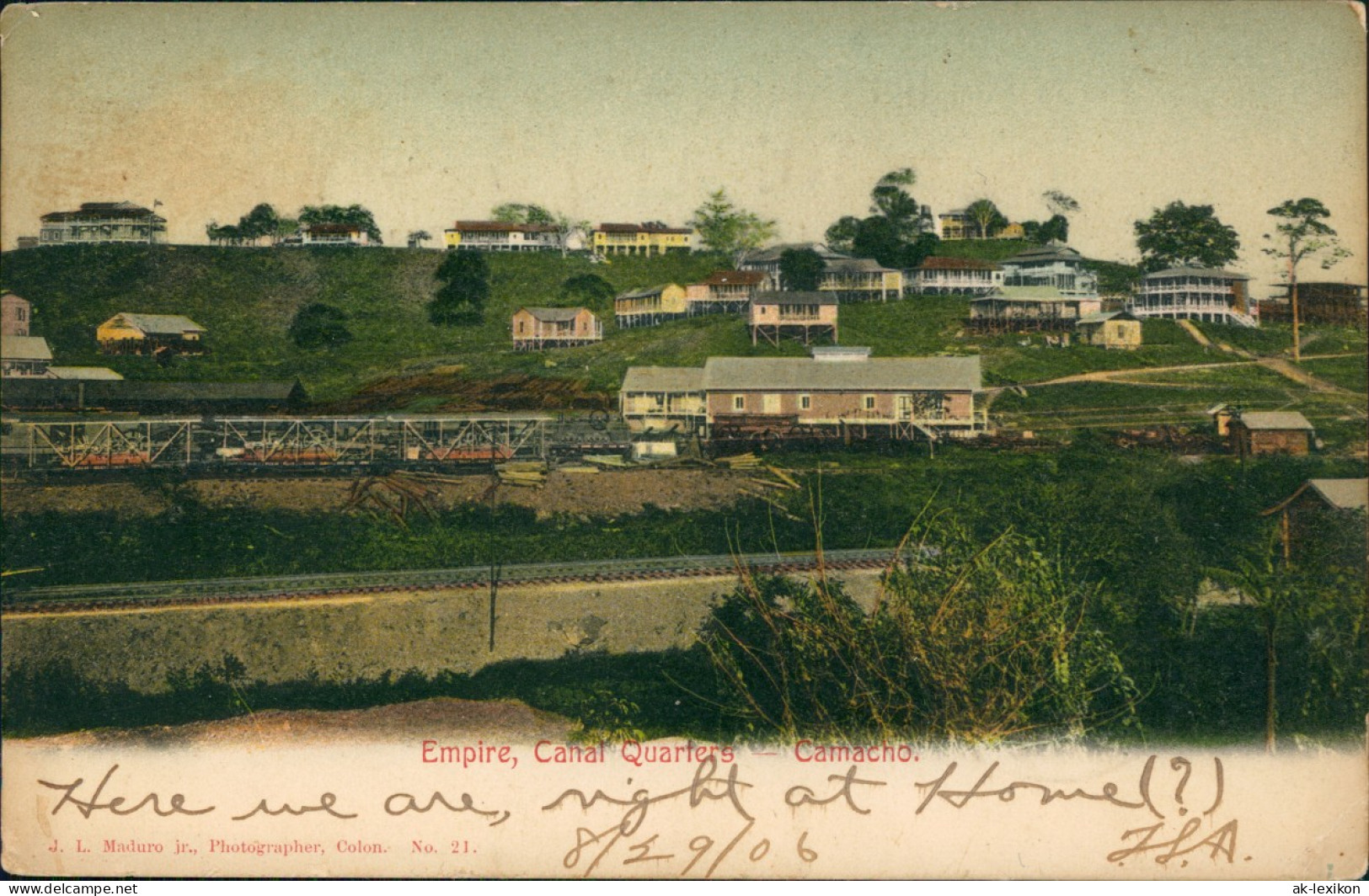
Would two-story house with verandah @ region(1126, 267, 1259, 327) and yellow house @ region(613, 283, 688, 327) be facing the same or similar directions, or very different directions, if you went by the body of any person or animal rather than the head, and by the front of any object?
same or similar directions

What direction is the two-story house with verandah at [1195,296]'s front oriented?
toward the camera

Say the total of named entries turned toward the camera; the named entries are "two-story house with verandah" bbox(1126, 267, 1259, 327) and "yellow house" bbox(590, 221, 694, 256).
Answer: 2

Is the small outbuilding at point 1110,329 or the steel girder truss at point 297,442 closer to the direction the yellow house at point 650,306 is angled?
the steel girder truss

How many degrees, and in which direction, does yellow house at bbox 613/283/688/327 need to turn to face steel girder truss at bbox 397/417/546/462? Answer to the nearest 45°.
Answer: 0° — it already faces it

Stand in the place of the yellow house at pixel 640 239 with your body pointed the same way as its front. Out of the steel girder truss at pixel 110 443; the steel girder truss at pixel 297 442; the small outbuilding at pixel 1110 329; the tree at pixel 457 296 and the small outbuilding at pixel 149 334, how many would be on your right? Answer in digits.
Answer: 4

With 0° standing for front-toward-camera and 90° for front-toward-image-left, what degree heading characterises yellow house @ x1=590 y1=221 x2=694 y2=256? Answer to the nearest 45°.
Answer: approximately 0°

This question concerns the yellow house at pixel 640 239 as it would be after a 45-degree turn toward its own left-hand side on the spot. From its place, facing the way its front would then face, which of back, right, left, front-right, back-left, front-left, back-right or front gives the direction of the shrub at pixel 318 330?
back-right

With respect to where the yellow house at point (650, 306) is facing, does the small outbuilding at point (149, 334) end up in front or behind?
in front

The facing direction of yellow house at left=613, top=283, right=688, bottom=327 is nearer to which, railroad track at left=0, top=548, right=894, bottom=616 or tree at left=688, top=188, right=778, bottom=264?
the railroad track

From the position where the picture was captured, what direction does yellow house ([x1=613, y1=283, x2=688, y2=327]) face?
facing the viewer and to the left of the viewer
